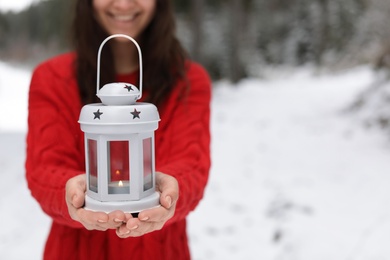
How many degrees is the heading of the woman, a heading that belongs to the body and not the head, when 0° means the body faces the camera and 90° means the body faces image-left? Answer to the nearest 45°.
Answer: approximately 0°
